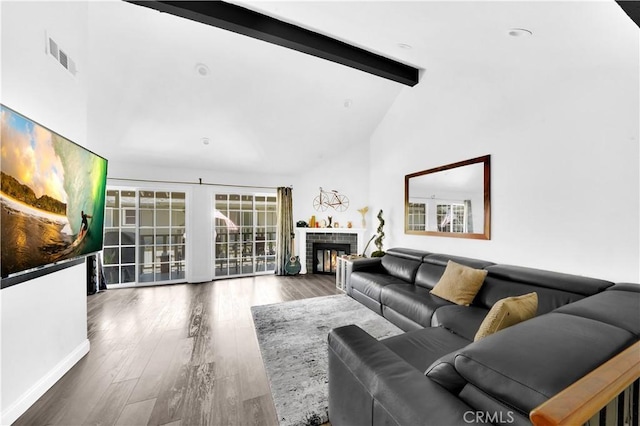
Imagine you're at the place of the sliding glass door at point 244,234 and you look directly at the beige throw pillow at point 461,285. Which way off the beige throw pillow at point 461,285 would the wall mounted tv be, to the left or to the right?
right

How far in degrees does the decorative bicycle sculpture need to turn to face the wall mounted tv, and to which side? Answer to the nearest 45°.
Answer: approximately 45° to its left

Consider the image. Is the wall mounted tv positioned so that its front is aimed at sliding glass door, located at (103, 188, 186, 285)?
no

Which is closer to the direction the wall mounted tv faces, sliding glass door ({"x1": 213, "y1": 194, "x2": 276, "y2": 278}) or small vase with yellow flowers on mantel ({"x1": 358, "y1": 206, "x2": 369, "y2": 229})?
the small vase with yellow flowers on mantel

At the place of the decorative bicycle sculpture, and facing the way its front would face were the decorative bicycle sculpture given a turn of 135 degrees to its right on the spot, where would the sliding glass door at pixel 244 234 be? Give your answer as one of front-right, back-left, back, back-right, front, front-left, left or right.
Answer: back-left

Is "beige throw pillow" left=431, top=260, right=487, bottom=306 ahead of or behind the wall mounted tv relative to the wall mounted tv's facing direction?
ahead

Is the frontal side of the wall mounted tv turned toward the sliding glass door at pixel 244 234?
no

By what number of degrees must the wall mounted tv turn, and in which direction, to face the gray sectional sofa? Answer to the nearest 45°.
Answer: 0° — it already faces it

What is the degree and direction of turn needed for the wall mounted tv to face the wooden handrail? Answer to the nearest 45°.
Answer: approximately 45° to its right

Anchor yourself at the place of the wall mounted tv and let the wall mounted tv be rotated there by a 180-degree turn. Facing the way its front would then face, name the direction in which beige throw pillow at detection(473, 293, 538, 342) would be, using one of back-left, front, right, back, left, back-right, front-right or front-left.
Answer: back

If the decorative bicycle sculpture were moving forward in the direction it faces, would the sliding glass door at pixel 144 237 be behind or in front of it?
in front
